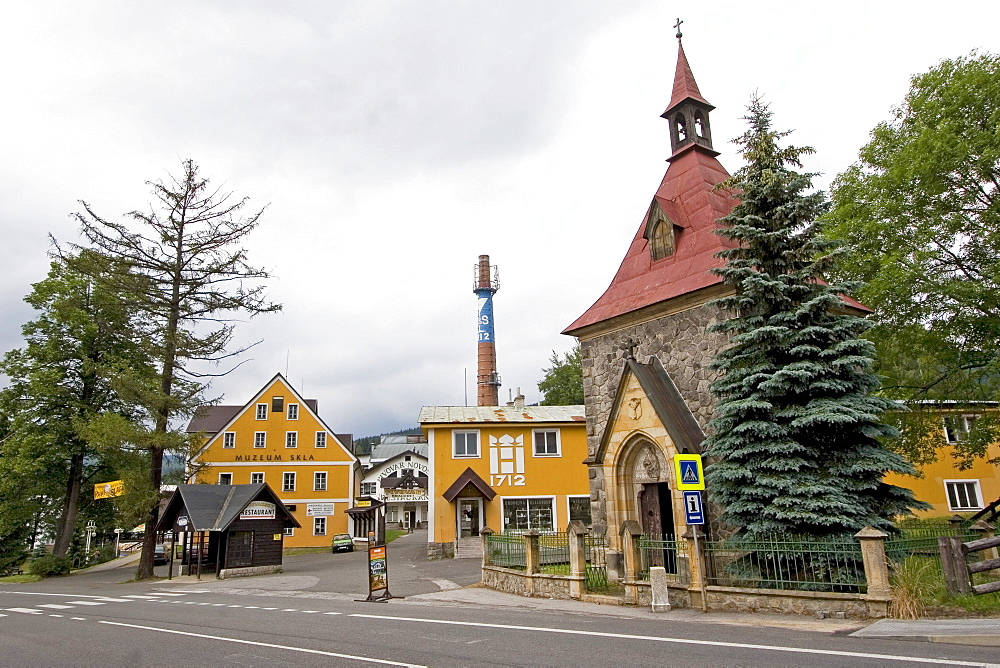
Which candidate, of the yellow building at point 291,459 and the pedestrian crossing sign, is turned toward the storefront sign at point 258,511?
the yellow building

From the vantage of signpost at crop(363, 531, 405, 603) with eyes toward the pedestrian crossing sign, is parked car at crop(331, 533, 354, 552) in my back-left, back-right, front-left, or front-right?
back-left

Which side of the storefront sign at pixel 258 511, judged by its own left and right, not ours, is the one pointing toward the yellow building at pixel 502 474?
left

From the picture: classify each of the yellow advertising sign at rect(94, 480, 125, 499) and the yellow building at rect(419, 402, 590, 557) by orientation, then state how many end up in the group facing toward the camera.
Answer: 2

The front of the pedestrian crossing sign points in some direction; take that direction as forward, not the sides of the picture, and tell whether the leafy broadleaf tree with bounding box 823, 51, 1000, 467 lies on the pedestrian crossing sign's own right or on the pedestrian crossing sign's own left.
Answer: on the pedestrian crossing sign's own left

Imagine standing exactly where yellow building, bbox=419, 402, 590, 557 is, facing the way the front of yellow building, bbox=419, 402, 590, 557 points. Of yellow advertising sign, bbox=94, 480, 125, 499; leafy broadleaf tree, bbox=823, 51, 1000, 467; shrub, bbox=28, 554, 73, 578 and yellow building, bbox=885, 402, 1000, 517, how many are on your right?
2

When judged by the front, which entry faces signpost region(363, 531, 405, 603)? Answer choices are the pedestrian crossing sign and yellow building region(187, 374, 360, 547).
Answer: the yellow building

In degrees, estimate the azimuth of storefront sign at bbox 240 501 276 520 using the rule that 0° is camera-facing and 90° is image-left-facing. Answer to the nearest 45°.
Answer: approximately 0°
